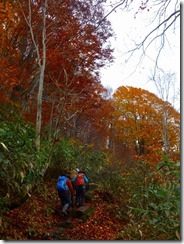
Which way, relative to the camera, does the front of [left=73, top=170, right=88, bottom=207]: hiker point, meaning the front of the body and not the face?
away from the camera

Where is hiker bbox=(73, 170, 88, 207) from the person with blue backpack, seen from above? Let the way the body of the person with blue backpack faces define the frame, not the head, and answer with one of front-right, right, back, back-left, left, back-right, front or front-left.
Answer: front

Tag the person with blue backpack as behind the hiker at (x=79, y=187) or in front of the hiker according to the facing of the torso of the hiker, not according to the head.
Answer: behind

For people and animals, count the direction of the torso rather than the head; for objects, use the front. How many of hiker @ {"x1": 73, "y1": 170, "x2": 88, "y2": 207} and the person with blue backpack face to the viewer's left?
0

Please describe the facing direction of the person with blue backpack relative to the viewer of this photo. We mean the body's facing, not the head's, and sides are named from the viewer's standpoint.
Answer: facing away from the viewer and to the right of the viewer
